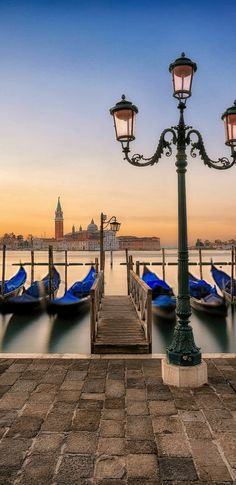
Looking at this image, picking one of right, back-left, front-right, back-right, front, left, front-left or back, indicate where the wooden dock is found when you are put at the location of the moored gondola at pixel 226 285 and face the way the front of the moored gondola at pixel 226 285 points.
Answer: back-left

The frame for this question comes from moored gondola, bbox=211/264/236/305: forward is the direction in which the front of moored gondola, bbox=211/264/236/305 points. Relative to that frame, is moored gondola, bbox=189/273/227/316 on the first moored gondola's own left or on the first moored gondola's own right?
on the first moored gondola's own left

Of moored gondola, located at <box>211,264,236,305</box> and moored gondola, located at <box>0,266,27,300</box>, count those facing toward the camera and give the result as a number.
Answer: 0

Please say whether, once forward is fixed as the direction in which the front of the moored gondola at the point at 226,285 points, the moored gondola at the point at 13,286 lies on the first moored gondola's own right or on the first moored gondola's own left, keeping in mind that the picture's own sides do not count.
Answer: on the first moored gondola's own left

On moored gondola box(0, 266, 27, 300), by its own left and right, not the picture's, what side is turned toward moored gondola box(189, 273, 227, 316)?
right

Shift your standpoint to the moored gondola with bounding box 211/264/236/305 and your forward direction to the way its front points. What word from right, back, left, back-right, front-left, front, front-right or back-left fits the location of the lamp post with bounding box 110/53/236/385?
back-left

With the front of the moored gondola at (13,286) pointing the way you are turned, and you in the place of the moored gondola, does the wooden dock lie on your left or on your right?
on your right

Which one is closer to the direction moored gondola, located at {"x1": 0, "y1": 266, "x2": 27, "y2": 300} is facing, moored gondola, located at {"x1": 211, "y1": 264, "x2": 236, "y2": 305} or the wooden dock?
the moored gondola

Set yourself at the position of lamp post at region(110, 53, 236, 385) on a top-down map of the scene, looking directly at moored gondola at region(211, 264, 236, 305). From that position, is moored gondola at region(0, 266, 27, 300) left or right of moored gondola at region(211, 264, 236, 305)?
left

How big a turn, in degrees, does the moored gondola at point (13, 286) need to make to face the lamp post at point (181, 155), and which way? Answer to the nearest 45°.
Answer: approximately 135° to its right
